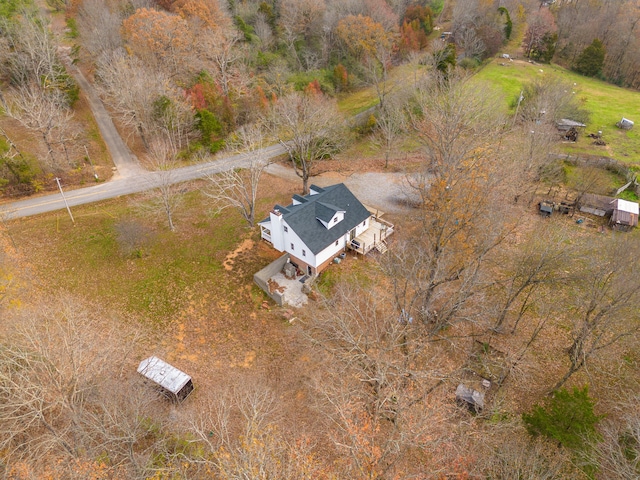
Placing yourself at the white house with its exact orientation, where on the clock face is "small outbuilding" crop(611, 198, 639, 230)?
The small outbuilding is roughly at 4 o'clock from the white house.

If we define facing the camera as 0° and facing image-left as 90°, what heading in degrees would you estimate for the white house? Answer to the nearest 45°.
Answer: approximately 135°

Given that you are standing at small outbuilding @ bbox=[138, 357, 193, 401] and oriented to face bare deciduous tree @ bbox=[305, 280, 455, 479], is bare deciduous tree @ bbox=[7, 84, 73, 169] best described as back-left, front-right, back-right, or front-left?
back-left

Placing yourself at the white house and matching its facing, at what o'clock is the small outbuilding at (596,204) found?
The small outbuilding is roughly at 4 o'clock from the white house.

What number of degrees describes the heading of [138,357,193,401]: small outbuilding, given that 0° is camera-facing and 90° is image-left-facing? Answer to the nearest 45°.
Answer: approximately 315°

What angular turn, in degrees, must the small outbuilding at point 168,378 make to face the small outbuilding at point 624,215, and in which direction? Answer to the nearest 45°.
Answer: approximately 45° to its left

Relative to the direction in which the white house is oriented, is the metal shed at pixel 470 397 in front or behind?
behind

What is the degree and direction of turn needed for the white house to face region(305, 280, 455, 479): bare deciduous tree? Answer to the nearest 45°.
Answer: approximately 135° to its left
